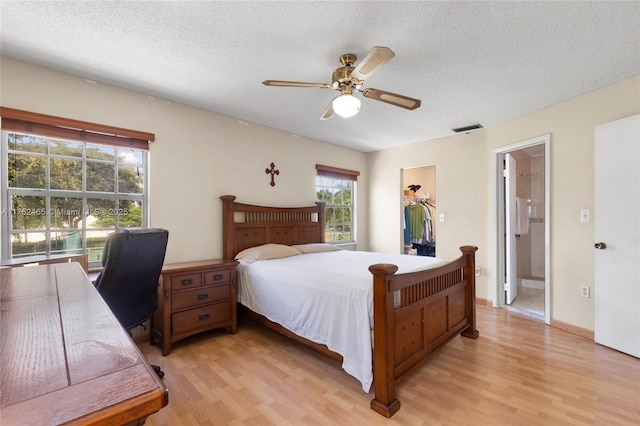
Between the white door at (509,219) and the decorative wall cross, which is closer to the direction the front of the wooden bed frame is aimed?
the white door

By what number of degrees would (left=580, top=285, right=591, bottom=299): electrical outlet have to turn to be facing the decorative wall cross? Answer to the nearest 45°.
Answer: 0° — it already faces it

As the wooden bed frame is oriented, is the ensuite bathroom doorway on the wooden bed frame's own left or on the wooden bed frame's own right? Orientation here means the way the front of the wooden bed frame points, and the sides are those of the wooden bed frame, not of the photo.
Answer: on the wooden bed frame's own left

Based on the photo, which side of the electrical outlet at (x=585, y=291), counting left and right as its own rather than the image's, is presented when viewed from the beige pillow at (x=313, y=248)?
front

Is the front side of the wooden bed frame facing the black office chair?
no

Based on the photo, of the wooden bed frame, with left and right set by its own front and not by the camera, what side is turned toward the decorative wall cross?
back

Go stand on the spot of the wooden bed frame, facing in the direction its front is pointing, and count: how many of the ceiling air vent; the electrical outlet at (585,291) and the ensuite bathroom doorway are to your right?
0

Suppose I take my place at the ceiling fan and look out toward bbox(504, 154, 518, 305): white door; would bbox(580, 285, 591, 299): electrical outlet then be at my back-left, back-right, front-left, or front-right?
front-right

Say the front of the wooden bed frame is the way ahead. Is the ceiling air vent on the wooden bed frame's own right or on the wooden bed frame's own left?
on the wooden bed frame's own left

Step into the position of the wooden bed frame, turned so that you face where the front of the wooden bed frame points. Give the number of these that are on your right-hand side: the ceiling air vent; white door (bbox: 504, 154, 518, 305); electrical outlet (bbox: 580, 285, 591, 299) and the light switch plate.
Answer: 0

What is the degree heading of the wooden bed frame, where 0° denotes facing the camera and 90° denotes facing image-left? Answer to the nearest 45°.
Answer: approximately 315°

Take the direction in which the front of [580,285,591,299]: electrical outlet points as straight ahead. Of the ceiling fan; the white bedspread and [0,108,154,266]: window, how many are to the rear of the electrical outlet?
0

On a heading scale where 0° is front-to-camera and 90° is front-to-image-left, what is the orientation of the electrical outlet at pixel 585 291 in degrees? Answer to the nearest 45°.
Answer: approximately 45°

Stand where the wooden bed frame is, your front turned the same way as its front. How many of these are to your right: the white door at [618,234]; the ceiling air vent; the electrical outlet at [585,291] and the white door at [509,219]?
0

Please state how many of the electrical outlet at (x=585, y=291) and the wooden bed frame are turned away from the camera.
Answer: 0

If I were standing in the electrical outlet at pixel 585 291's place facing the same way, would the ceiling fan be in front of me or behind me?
in front

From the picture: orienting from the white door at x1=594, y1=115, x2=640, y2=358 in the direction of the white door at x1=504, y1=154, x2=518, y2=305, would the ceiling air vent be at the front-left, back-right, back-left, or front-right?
front-left

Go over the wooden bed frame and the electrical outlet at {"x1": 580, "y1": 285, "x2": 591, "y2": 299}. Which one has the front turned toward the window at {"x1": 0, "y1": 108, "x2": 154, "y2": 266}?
the electrical outlet
